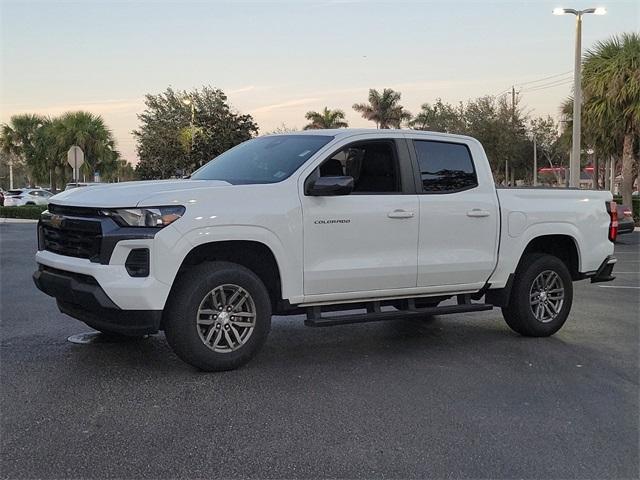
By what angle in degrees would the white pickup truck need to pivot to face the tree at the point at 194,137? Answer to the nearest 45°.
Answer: approximately 135° to its right

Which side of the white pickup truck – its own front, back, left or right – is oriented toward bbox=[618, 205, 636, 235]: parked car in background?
back

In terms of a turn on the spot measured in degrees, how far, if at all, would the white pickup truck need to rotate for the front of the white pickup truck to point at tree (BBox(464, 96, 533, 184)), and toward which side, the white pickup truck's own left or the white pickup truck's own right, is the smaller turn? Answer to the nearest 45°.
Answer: approximately 135° to the white pickup truck's own right

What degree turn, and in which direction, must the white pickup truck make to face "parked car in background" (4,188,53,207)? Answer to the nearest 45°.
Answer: approximately 90° to its right

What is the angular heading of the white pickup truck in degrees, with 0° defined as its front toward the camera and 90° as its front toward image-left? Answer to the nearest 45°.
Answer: approximately 45°

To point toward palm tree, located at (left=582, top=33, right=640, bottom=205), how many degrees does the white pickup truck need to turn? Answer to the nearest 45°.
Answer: approximately 180°

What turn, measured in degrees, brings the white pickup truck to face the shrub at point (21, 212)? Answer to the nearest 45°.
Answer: approximately 90° to its right
